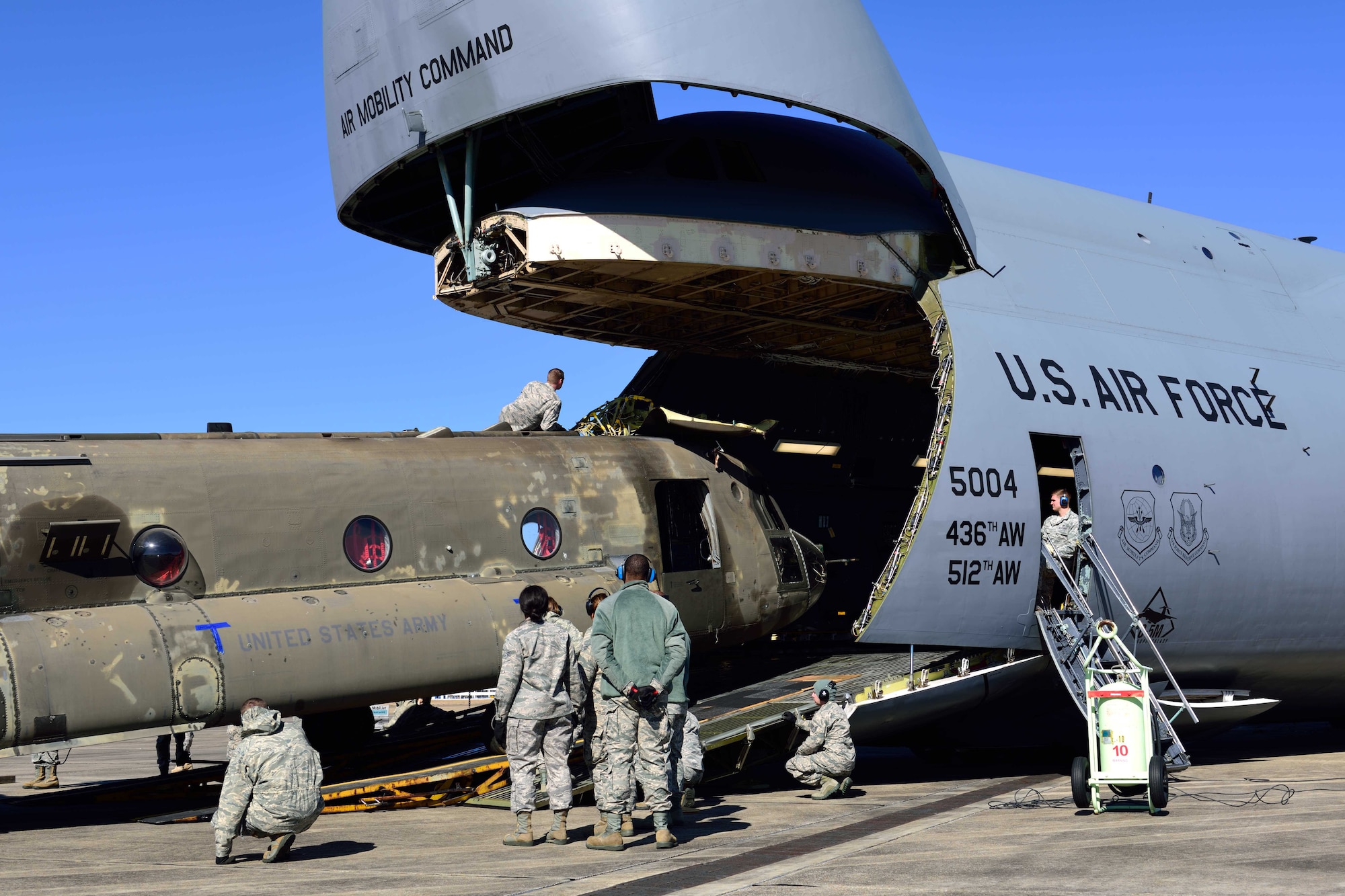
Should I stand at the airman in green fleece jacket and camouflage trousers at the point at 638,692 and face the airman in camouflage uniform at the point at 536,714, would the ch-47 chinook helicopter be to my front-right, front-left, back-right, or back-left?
front-right

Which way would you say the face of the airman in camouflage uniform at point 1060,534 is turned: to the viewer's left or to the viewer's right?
to the viewer's left

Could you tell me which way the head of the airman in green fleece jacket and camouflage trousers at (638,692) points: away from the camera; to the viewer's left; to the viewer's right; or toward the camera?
away from the camera

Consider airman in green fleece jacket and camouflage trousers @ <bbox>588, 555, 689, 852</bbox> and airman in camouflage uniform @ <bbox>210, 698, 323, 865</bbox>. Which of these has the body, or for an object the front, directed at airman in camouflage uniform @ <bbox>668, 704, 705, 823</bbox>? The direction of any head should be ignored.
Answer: airman in green fleece jacket and camouflage trousers @ <bbox>588, 555, 689, 852</bbox>

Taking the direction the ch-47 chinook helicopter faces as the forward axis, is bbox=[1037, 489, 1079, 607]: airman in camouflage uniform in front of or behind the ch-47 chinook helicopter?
in front

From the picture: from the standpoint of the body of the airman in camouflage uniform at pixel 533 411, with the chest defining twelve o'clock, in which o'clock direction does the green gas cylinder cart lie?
The green gas cylinder cart is roughly at 3 o'clock from the airman in camouflage uniform.

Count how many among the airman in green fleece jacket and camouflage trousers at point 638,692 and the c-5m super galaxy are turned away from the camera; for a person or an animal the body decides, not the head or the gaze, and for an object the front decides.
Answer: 1

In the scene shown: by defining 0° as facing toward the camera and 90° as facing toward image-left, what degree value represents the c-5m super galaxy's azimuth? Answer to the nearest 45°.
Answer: approximately 45°

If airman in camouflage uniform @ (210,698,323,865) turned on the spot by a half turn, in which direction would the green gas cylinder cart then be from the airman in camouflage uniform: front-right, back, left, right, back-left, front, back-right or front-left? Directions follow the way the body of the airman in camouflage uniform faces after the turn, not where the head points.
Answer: front-left

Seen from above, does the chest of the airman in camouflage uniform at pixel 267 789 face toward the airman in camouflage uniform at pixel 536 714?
no

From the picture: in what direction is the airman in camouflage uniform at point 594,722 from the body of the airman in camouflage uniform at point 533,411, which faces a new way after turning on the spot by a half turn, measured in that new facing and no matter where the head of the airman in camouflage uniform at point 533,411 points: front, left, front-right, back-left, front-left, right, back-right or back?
front-left

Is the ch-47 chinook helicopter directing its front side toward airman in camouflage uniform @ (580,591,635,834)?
no

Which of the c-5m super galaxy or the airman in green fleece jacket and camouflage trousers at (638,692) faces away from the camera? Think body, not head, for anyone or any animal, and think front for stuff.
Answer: the airman in green fleece jacket and camouflage trousers

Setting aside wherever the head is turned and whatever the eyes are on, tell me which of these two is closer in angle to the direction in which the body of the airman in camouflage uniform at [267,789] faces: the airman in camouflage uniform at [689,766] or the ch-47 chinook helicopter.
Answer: the ch-47 chinook helicopter

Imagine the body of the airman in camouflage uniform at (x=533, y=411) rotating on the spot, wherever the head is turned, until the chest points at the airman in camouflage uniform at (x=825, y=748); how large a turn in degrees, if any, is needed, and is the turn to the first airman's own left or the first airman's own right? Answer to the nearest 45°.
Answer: approximately 90° to the first airman's own right

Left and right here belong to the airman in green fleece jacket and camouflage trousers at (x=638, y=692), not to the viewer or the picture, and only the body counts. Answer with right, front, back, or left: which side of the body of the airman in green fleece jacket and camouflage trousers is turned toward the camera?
back

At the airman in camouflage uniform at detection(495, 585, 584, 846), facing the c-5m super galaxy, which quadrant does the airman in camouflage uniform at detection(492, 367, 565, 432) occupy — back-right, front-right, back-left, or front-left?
front-left

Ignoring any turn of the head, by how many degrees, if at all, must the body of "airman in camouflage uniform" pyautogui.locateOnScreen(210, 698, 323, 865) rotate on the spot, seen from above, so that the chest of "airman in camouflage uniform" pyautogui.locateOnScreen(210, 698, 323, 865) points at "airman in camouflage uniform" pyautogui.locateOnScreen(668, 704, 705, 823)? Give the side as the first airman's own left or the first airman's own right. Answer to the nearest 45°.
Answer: approximately 90° to the first airman's own right

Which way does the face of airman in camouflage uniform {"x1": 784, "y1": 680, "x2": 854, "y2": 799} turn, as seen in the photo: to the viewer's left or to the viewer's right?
to the viewer's left

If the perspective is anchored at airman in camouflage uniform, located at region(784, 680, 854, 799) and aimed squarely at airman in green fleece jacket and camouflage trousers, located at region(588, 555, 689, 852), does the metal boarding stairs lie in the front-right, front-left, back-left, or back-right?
back-left
